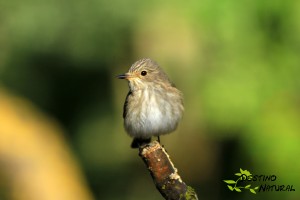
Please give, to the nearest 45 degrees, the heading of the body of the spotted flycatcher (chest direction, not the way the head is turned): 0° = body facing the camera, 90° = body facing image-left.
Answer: approximately 0°
